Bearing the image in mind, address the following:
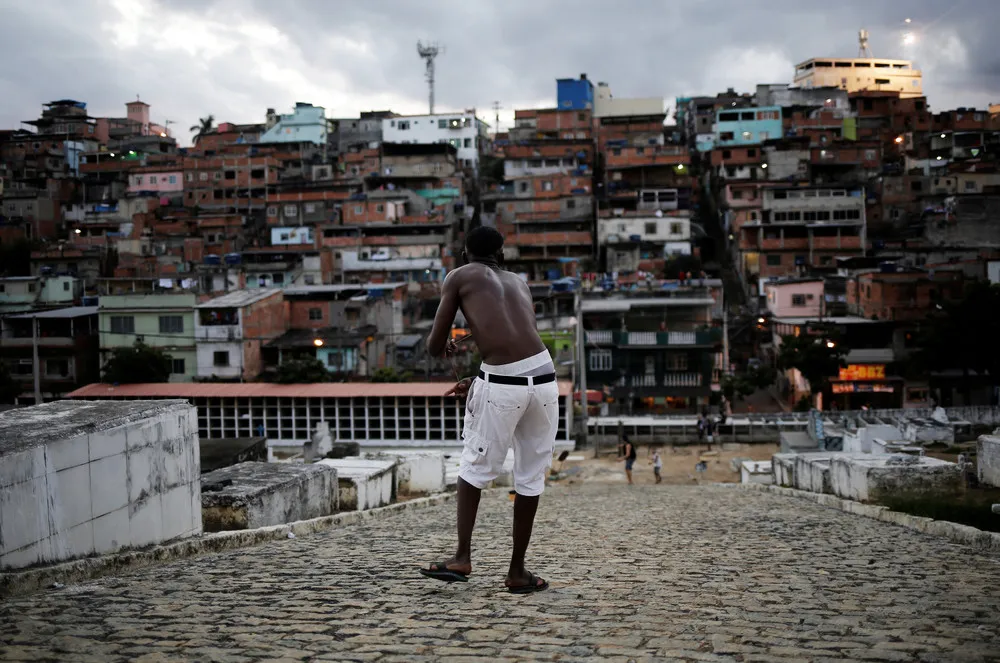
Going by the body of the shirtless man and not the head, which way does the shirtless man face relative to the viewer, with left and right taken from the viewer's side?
facing away from the viewer and to the left of the viewer

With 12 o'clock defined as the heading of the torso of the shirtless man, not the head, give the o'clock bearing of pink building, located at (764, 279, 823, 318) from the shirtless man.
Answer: The pink building is roughly at 2 o'clock from the shirtless man.

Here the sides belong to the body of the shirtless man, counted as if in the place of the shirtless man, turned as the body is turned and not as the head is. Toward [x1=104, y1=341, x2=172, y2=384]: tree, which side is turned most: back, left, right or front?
front

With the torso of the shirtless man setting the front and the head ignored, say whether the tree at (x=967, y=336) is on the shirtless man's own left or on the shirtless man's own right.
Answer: on the shirtless man's own right

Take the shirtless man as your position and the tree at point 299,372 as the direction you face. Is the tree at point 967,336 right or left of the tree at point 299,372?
right

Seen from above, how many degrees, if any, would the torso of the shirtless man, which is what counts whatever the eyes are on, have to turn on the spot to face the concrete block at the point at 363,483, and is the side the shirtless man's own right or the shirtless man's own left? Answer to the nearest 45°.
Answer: approximately 45° to the shirtless man's own right

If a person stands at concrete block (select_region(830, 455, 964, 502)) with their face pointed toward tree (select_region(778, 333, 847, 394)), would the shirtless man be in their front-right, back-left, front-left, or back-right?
back-left

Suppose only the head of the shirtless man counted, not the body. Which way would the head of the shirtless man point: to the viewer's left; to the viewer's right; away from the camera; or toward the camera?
away from the camera

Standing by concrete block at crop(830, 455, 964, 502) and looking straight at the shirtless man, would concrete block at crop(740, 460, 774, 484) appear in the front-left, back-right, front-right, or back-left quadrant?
back-right
